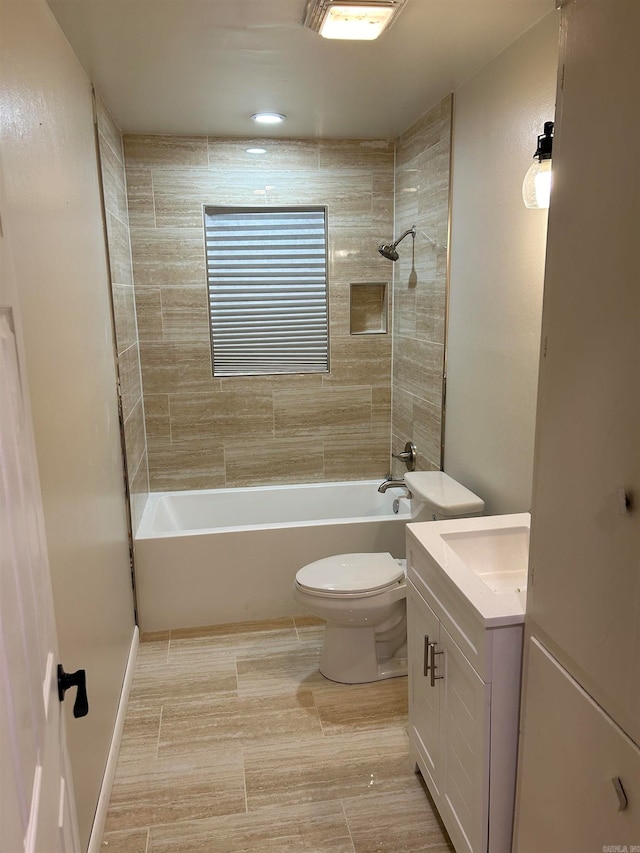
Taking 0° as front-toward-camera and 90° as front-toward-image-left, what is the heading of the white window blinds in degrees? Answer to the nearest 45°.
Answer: approximately 0°

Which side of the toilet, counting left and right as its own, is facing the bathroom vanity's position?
left

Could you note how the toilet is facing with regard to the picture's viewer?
facing to the left of the viewer

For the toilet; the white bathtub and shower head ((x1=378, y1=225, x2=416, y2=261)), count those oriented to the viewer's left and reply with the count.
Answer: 2

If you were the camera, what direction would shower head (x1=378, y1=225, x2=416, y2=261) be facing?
facing to the left of the viewer

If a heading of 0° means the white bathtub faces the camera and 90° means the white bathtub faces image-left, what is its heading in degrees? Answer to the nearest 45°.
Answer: approximately 0°
